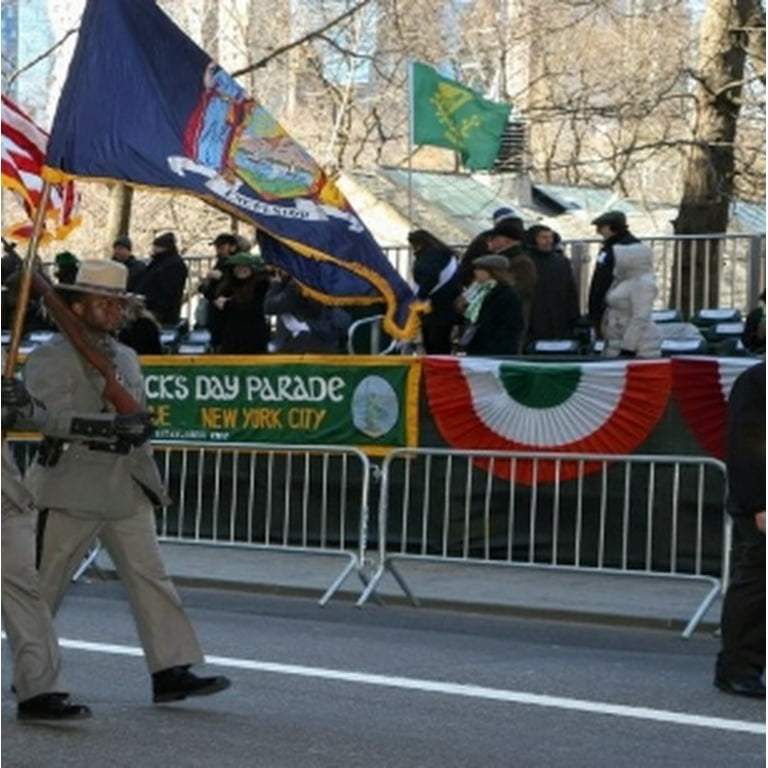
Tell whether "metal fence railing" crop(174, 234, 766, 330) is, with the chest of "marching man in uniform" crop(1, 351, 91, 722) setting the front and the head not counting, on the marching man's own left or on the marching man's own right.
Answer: on the marching man's own left

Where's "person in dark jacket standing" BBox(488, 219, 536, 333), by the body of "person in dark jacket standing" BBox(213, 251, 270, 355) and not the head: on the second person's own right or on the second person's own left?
on the second person's own left

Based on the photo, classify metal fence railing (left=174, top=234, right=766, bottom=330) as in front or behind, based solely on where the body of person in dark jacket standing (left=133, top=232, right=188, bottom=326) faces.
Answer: behind

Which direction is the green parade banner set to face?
toward the camera

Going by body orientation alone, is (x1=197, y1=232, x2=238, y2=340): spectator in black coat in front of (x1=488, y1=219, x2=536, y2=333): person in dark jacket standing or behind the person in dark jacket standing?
in front
